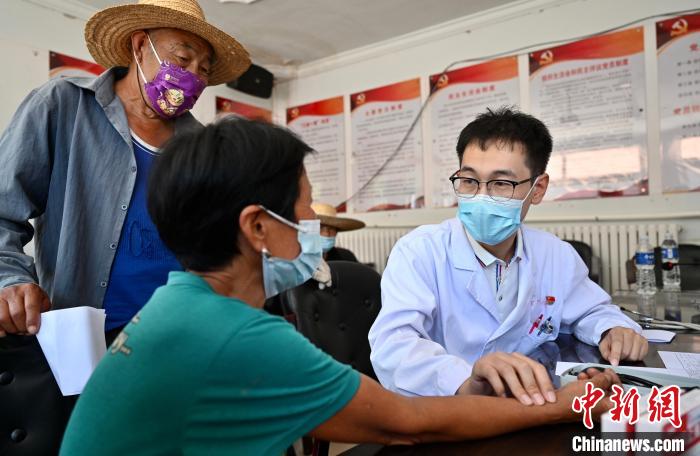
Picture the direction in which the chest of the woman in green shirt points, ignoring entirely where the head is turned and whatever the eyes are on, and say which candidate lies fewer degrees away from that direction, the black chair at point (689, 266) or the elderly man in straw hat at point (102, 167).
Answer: the black chair

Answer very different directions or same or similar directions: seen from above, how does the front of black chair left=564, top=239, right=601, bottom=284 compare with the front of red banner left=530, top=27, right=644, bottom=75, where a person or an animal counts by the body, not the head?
same or similar directions

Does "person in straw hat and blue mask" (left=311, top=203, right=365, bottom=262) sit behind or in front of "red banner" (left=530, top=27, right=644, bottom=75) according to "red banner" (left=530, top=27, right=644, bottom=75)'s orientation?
in front

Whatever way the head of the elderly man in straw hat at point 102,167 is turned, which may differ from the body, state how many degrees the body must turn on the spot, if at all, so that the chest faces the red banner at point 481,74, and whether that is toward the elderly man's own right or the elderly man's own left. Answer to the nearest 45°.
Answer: approximately 90° to the elderly man's own left

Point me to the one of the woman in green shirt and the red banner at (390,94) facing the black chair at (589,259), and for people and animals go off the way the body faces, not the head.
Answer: the woman in green shirt

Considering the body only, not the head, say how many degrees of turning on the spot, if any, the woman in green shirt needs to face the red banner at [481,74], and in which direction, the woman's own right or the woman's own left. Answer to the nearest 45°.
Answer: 0° — they already face it

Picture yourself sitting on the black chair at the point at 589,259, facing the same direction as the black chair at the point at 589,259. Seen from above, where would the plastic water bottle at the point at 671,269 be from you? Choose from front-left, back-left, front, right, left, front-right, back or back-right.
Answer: left

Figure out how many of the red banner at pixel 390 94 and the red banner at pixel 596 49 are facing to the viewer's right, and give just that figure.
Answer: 0

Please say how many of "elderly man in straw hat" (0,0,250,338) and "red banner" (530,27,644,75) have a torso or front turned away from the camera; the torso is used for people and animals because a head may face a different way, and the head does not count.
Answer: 0

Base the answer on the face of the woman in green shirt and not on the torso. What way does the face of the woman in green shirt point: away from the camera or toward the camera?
away from the camera

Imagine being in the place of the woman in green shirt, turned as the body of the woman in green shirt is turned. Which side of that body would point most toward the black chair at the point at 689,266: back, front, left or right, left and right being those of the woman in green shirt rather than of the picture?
front

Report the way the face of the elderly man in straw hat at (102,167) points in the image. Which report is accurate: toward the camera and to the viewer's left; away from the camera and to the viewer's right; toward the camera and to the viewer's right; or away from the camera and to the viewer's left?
toward the camera and to the viewer's right

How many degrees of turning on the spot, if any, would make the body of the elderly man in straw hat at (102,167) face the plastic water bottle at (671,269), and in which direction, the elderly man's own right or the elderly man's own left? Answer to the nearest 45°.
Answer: approximately 45° to the elderly man's own left

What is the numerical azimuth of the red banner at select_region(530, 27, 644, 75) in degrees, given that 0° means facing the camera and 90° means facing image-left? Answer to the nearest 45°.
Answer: approximately 45°

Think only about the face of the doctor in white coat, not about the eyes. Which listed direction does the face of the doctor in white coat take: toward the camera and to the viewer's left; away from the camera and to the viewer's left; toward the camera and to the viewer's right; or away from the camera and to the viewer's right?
toward the camera and to the viewer's left

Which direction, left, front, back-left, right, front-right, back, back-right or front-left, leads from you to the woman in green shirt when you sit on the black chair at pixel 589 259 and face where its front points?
front-left

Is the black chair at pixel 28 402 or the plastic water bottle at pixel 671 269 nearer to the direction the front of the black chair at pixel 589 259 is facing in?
the black chair

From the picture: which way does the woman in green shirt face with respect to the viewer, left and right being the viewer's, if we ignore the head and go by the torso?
facing away from the viewer and to the right of the viewer

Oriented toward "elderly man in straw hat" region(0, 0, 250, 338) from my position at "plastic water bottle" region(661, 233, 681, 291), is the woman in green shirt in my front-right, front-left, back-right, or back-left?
front-left
